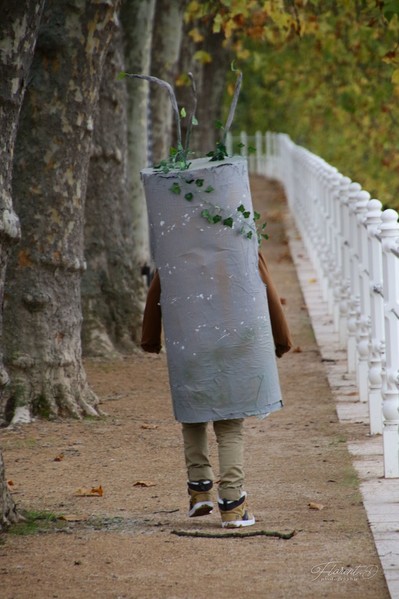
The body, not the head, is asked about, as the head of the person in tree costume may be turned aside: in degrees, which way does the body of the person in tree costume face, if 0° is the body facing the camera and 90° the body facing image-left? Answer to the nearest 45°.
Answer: approximately 180°

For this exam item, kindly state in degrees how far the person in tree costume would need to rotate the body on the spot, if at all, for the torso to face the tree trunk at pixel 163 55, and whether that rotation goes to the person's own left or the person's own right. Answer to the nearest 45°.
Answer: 0° — they already face it

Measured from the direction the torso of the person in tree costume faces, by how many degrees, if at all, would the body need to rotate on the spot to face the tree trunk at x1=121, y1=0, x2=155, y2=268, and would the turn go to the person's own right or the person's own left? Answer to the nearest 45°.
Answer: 0° — they already face it

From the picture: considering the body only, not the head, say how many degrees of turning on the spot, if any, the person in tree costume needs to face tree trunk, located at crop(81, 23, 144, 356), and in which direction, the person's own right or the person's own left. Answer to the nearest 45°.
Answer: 0° — they already face it
